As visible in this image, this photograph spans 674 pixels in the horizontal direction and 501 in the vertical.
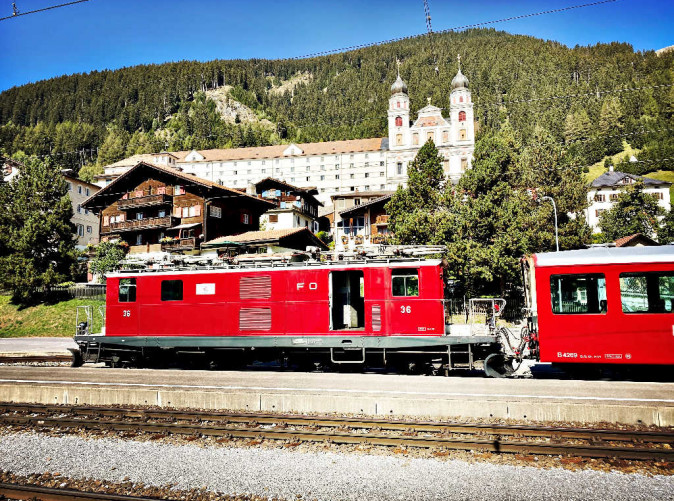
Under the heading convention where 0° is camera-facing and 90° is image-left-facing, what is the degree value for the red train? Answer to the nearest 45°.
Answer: approximately 90°

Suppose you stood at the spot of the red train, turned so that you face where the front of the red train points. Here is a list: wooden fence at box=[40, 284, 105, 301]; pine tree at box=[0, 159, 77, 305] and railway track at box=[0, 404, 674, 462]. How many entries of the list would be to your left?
1

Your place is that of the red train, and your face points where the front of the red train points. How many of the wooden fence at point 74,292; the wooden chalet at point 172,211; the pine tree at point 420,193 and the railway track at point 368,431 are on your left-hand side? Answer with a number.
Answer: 1

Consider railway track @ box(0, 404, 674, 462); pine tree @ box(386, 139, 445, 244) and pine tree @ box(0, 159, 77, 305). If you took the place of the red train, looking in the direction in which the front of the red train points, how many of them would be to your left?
1

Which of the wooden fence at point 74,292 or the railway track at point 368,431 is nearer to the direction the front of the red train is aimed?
the wooden fence

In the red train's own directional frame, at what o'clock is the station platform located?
The station platform is roughly at 9 o'clock from the red train.

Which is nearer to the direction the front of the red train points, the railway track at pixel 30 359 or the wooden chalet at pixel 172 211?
the railway track

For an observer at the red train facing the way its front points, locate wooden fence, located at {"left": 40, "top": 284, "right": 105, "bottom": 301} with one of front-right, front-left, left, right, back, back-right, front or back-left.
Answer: front-right

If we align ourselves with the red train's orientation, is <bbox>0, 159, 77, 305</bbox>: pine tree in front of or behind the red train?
in front

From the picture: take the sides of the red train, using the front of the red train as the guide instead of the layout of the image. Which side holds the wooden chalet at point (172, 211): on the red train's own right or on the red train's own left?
on the red train's own right

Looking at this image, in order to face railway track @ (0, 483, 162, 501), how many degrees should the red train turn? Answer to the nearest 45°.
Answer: approximately 45° to its left

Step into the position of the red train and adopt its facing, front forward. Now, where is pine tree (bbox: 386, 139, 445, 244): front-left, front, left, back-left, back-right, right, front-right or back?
right

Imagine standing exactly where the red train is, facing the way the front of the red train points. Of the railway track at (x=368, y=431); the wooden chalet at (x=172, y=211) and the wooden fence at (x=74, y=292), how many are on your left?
1

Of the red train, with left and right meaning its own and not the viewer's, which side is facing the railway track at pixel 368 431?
left
